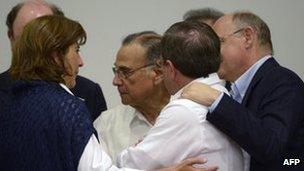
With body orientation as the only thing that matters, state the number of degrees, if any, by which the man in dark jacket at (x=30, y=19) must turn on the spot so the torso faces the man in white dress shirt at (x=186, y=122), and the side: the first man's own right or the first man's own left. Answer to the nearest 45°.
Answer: approximately 45° to the first man's own left

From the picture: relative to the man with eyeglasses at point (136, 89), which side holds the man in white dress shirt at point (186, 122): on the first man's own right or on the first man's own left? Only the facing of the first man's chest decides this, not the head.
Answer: on the first man's own left

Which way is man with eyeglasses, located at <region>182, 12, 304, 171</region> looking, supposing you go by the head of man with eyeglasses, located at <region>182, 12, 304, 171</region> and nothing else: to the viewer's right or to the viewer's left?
to the viewer's left

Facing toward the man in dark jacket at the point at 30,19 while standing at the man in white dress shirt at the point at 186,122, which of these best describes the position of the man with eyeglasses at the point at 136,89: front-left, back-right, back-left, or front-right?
front-right

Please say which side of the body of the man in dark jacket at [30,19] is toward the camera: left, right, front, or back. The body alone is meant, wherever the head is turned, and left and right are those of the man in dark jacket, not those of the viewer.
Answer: front

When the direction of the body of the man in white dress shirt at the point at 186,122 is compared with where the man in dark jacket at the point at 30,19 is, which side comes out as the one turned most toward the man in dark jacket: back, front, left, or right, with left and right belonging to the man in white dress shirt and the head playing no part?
front

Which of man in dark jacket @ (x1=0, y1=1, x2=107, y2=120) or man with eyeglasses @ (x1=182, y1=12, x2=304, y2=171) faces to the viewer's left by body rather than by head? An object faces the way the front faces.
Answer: the man with eyeglasses

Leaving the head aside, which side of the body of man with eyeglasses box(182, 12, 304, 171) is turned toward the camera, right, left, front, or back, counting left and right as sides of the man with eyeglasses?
left

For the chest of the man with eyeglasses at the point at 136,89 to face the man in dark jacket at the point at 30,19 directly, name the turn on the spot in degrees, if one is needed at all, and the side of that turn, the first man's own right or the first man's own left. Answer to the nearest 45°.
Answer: approximately 90° to the first man's own right

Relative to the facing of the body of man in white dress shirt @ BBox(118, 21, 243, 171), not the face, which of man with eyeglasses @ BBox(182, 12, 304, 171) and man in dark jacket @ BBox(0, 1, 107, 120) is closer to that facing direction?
the man in dark jacket

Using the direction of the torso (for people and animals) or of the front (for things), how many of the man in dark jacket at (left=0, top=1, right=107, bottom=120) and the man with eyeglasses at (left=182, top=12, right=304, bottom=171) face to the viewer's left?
1

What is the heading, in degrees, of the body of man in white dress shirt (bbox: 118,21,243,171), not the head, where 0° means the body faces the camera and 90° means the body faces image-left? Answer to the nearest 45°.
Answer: approximately 135°

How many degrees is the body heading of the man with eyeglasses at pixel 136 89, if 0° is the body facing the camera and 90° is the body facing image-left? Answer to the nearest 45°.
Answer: approximately 45°

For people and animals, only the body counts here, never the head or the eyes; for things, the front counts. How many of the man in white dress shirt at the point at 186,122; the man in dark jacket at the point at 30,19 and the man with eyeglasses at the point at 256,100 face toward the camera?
1

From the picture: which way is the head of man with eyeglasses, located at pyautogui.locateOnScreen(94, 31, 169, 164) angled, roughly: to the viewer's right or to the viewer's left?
to the viewer's left

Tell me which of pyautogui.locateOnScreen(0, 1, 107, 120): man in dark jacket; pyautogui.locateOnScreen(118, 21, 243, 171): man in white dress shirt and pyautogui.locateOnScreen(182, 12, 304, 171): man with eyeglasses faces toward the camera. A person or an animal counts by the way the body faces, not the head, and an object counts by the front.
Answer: the man in dark jacket

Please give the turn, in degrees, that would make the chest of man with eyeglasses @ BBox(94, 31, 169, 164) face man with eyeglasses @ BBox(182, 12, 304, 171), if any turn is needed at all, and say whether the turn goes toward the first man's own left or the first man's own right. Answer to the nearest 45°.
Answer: approximately 90° to the first man's own left
